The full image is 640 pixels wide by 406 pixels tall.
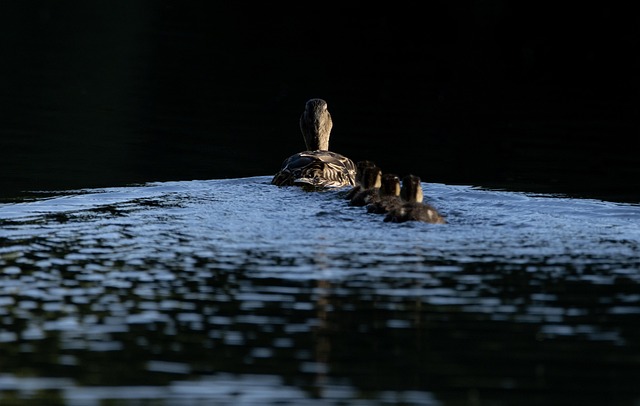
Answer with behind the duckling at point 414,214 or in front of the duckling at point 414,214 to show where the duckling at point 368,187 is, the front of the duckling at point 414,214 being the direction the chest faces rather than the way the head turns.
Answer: in front

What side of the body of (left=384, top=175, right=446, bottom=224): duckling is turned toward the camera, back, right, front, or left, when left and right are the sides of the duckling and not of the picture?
back

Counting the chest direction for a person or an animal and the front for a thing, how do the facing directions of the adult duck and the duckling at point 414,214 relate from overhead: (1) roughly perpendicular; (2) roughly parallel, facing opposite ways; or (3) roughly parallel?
roughly parallel

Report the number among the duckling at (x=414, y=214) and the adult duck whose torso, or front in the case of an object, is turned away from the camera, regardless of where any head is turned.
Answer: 2

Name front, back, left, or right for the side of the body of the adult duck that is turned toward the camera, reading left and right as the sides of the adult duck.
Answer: back

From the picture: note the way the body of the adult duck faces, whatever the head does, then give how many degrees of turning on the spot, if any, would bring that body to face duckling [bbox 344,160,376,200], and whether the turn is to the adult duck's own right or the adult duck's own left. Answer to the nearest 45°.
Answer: approximately 135° to the adult duck's own right
